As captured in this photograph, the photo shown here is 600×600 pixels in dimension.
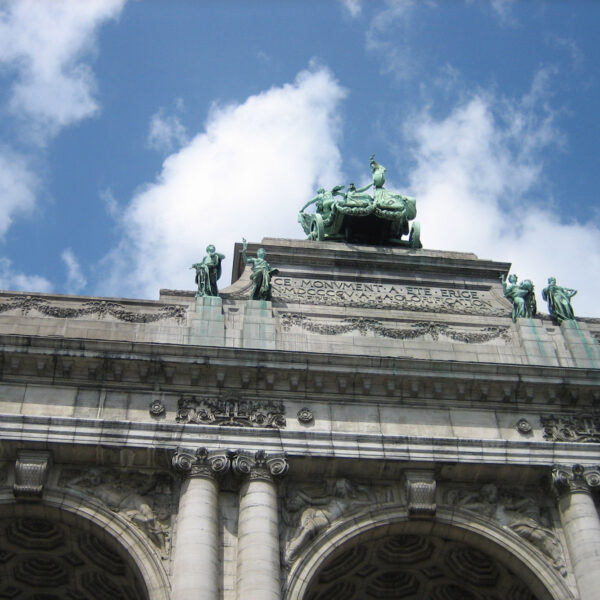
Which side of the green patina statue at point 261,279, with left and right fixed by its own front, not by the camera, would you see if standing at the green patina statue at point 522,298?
left

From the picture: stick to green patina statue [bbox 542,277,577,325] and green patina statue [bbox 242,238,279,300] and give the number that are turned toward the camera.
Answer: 2

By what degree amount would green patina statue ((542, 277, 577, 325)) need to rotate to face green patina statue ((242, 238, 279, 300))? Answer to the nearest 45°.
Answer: approximately 45° to its right

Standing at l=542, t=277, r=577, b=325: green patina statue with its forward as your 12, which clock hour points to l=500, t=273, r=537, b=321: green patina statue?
l=500, t=273, r=537, b=321: green patina statue is roughly at 2 o'clock from l=542, t=277, r=577, b=325: green patina statue.

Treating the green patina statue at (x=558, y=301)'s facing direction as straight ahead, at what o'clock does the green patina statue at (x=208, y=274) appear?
the green patina statue at (x=208, y=274) is roughly at 2 o'clock from the green patina statue at (x=558, y=301).

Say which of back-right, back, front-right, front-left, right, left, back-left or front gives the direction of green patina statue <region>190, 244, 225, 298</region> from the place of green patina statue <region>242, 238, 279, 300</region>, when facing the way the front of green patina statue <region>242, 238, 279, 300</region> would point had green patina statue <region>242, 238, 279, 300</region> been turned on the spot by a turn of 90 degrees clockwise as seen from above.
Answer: front

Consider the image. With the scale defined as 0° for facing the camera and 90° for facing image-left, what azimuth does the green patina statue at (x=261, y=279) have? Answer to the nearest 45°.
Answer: approximately 0°

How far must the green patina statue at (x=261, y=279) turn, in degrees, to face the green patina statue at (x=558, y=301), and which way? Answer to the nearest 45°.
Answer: approximately 90° to its left
